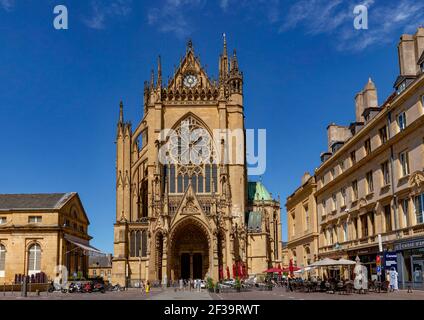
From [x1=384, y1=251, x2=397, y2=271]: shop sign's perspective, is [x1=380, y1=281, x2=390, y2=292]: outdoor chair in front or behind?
in front

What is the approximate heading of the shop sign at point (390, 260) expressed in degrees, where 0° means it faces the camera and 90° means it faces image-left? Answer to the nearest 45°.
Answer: approximately 0°

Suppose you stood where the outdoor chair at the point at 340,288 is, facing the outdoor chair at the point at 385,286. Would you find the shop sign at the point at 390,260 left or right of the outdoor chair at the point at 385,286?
left

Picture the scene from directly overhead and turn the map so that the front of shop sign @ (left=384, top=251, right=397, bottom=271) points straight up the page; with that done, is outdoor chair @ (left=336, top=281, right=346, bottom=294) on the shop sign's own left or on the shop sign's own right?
on the shop sign's own right

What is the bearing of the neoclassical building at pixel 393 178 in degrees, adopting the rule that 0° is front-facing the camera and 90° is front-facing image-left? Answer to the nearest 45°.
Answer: approximately 45°
